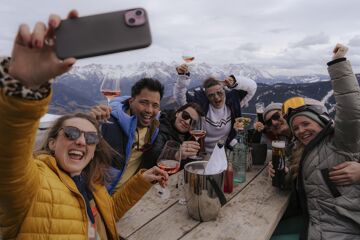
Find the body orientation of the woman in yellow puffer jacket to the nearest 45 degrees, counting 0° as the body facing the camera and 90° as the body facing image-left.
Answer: approximately 315°

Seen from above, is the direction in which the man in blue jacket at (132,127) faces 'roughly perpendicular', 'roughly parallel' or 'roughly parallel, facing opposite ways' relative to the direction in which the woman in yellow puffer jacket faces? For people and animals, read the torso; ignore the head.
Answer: roughly parallel

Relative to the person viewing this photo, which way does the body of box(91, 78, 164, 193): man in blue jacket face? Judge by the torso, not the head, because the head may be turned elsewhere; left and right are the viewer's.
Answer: facing the viewer and to the right of the viewer

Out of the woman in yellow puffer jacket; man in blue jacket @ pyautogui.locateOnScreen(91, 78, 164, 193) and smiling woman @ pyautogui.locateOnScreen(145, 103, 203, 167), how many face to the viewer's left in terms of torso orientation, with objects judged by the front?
0

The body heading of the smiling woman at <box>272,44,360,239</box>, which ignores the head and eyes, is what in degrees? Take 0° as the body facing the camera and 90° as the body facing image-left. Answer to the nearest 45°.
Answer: approximately 45°

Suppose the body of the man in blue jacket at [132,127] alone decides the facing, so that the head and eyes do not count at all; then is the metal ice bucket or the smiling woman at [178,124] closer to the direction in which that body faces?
the metal ice bucket

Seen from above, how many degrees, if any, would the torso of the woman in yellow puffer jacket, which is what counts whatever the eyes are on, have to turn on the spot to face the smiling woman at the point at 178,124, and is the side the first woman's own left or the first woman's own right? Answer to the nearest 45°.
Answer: approximately 90° to the first woman's own left

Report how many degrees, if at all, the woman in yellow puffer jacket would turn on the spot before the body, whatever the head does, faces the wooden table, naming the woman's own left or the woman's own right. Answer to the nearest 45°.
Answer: approximately 45° to the woman's own left

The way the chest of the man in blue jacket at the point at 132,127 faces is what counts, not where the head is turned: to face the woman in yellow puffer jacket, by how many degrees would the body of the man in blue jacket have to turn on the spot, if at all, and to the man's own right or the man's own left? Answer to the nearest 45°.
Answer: approximately 45° to the man's own right

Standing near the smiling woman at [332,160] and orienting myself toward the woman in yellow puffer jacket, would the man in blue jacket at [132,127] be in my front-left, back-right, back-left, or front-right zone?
front-right

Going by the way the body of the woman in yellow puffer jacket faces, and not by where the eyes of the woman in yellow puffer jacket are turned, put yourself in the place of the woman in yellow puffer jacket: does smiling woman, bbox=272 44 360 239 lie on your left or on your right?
on your left

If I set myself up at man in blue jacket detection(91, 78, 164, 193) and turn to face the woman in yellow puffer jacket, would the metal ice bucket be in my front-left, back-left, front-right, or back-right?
front-left
